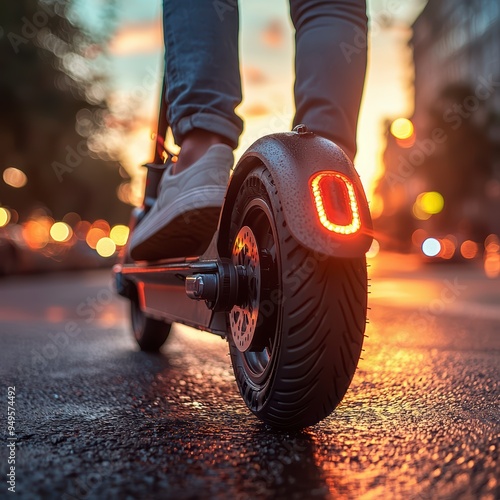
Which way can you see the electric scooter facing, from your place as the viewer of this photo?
facing away from the viewer and to the left of the viewer
